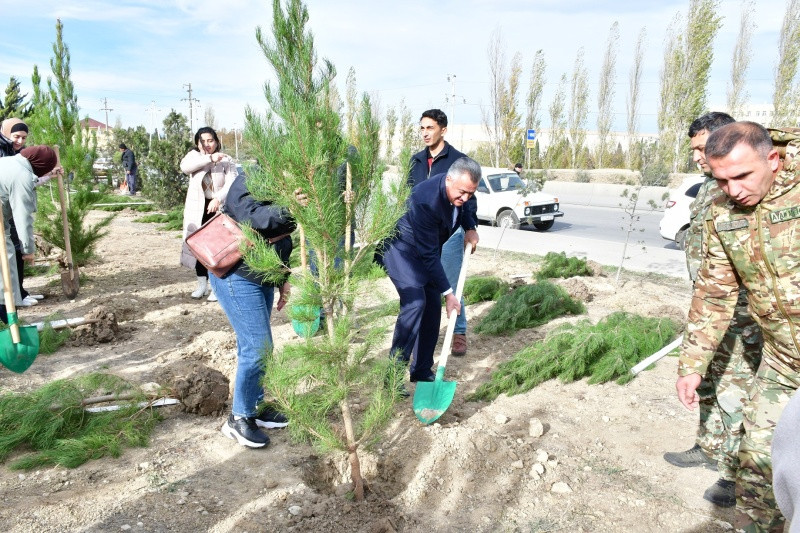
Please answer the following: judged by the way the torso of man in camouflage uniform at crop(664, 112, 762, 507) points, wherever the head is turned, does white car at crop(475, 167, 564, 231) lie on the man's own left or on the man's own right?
on the man's own right

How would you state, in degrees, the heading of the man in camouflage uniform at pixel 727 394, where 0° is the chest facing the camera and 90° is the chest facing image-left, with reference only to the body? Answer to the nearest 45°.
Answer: approximately 90°

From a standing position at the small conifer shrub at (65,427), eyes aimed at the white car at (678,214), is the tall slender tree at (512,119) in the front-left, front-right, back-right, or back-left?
front-left

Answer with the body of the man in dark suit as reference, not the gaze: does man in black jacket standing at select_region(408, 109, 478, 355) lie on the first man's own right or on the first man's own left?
on the first man's own left

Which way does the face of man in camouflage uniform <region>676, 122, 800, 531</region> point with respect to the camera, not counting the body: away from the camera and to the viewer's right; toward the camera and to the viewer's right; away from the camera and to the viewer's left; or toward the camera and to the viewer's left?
toward the camera and to the viewer's left

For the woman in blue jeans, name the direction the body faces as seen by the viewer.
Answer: to the viewer's right

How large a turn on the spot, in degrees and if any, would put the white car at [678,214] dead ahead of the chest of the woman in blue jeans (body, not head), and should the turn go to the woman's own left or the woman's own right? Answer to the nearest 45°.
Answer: approximately 45° to the woman's own left

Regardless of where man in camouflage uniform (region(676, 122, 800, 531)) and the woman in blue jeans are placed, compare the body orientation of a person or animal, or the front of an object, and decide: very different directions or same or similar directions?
very different directions

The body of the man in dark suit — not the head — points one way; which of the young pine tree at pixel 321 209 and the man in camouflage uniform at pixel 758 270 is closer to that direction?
the man in camouflage uniform

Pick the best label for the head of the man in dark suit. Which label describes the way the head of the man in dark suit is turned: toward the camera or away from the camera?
toward the camera

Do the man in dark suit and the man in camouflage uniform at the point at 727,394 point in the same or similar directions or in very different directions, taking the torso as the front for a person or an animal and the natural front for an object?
very different directions
